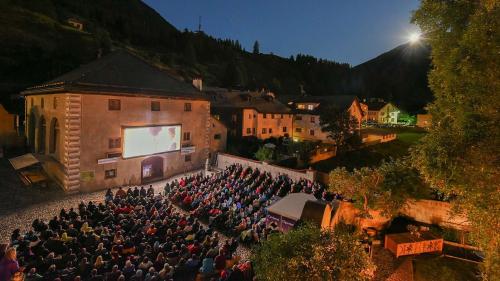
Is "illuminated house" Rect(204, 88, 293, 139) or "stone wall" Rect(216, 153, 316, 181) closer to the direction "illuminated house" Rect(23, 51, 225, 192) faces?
the stone wall

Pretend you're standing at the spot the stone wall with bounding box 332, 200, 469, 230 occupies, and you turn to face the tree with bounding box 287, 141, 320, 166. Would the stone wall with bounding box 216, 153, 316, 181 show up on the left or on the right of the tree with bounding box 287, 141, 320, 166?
left

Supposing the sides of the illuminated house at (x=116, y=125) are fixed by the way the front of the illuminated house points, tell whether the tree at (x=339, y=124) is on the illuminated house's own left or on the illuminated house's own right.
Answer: on the illuminated house's own left

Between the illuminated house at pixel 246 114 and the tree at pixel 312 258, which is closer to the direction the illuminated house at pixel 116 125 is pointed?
the tree

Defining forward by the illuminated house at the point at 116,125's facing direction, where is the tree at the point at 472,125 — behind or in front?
in front

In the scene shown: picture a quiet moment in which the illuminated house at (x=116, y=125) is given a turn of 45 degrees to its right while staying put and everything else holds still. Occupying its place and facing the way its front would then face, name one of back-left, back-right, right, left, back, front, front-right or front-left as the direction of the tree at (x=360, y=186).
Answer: front-left

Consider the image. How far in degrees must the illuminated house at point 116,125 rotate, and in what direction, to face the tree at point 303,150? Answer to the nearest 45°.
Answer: approximately 45° to its left

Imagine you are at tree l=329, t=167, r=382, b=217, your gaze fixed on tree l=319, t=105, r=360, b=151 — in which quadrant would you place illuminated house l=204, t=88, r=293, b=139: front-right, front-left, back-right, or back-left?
front-left

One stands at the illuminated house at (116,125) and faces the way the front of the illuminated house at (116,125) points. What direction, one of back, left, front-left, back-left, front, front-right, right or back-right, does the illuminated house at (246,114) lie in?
left

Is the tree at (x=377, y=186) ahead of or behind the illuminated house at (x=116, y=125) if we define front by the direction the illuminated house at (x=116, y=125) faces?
ahead

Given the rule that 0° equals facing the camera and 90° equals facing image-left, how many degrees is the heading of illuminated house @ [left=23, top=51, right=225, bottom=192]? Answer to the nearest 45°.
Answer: approximately 315°

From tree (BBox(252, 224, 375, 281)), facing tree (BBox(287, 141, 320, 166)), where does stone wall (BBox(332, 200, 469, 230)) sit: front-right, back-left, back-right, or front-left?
front-right

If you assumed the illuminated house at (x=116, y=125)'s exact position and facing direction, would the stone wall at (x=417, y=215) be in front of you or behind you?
in front
